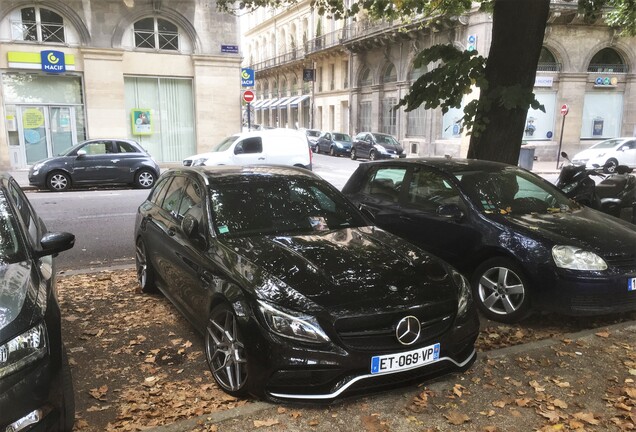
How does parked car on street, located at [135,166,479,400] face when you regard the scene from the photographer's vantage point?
facing the viewer and to the right of the viewer

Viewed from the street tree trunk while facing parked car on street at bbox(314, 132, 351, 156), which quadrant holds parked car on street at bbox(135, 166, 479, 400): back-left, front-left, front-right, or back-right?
back-left

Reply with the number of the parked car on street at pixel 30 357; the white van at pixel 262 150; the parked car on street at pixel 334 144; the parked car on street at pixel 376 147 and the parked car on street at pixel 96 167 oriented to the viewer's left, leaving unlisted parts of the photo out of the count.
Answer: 2

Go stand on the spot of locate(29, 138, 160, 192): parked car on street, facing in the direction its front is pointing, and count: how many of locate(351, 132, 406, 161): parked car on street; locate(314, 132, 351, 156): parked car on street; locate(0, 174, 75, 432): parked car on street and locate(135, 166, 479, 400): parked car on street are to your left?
2

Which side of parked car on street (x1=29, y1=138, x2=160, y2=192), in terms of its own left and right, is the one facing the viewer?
left

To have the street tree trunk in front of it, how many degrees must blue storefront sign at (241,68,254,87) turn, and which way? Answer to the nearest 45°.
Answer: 0° — it already faces it

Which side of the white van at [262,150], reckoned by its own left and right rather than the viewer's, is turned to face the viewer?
left

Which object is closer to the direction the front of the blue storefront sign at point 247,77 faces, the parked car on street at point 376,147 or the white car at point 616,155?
the white car

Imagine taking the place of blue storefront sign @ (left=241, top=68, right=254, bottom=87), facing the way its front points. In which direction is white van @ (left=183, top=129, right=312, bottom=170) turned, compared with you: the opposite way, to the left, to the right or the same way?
to the right

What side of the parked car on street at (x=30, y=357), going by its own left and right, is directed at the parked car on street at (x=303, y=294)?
left

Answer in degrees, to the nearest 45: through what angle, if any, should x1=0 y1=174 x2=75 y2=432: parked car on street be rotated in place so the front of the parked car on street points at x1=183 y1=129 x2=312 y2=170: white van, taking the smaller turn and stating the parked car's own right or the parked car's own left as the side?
approximately 135° to the parked car's own left

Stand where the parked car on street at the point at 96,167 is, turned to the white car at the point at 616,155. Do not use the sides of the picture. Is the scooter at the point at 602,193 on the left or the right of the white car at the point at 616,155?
right

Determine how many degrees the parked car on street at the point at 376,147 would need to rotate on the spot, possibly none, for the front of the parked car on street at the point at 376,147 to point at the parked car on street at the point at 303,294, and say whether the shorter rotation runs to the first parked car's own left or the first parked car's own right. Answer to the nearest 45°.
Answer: approximately 45° to the first parked car's own right
